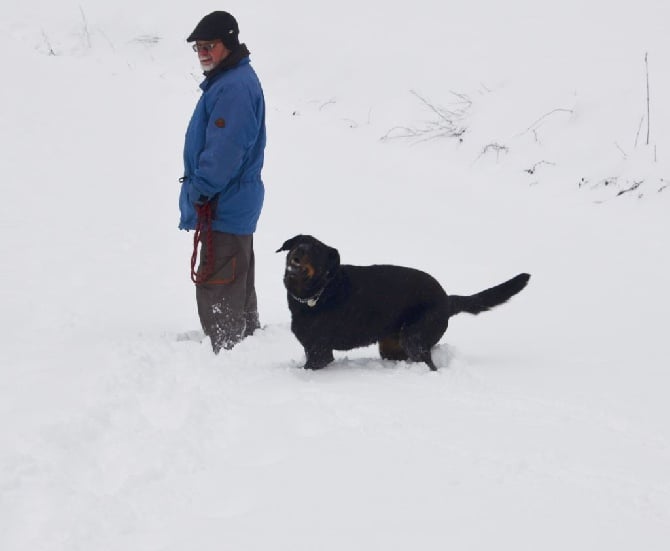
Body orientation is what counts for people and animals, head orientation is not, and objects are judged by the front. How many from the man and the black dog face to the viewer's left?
2

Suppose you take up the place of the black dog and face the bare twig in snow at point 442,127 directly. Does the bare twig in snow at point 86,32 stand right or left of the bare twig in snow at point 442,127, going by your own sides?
left

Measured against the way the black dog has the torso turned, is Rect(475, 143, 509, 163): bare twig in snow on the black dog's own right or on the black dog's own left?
on the black dog's own right

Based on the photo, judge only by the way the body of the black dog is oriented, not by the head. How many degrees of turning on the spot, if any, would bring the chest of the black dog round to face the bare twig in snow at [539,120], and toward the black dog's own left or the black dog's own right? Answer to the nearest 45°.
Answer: approximately 90° to the black dog's own right

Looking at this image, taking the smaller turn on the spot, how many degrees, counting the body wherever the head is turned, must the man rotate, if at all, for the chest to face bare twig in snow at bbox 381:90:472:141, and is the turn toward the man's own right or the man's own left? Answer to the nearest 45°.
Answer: approximately 135° to the man's own right

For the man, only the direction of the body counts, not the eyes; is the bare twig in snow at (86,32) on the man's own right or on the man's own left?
on the man's own right

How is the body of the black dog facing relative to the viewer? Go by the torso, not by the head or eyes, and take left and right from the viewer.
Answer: facing to the left of the viewer

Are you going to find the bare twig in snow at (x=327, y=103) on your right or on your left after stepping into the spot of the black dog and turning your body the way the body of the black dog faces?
on your right

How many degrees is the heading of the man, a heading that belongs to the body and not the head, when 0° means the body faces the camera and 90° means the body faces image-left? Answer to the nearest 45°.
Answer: approximately 90°
